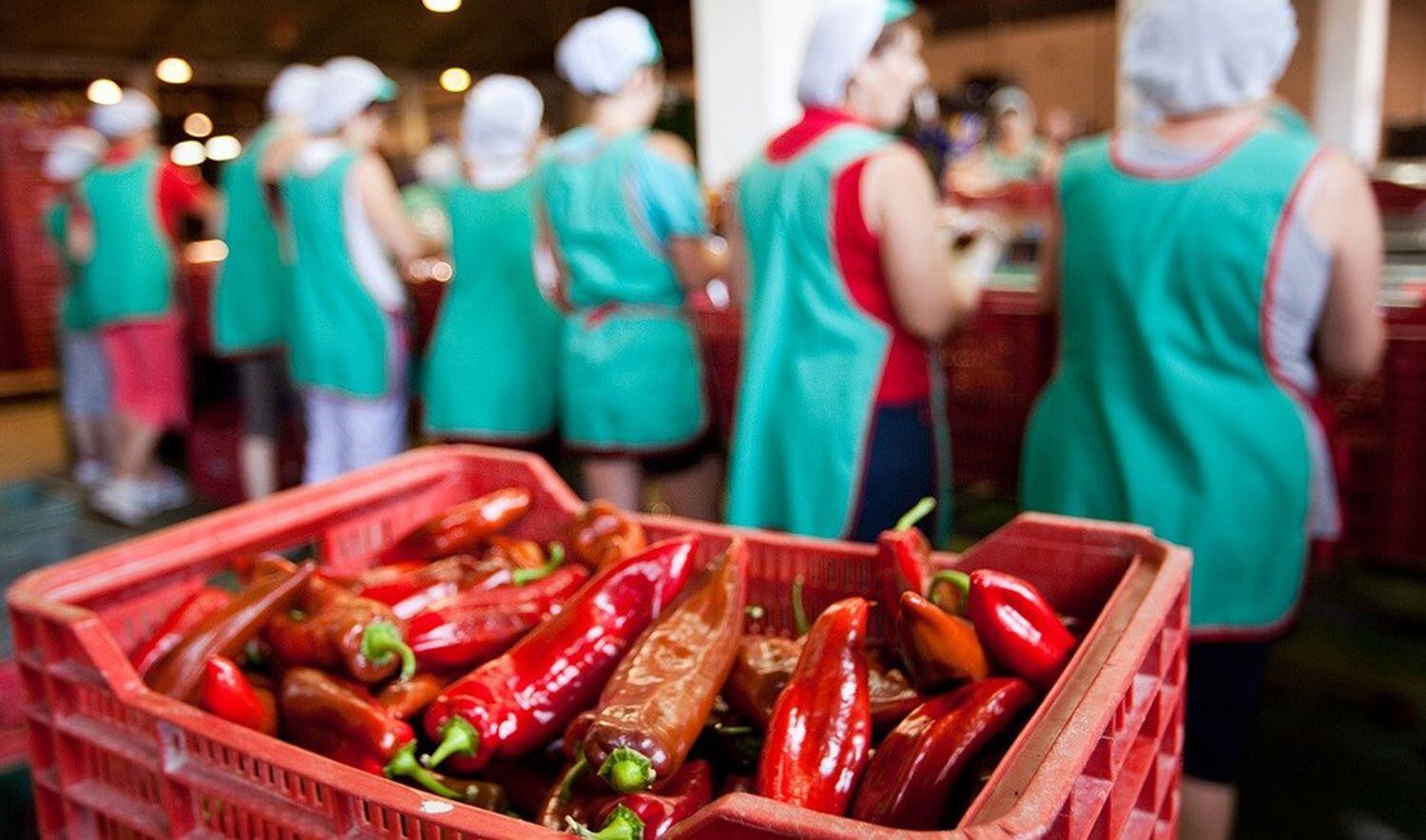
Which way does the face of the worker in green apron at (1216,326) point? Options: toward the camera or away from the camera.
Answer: away from the camera

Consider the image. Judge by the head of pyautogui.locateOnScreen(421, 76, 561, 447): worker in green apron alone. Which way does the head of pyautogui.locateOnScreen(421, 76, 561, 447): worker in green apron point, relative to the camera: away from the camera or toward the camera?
away from the camera

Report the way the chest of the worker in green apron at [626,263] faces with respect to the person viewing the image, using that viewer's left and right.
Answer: facing away from the viewer and to the right of the viewer

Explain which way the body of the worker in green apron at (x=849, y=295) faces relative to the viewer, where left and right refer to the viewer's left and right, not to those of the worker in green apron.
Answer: facing away from the viewer and to the right of the viewer

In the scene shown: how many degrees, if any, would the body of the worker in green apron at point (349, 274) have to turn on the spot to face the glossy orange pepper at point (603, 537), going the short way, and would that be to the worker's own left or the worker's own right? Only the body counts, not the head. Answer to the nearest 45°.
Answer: approximately 135° to the worker's own right

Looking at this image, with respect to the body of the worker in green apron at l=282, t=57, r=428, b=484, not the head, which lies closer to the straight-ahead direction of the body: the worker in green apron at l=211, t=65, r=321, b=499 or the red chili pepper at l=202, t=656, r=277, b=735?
the worker in green apron

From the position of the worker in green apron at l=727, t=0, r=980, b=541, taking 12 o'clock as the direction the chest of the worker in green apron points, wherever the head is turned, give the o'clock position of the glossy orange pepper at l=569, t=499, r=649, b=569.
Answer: The glossy orange pepper is roughly at 5 o'clock from the worker in green apron.

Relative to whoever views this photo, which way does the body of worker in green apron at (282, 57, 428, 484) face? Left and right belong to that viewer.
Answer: facing away from the viewer and to the right of the viewer

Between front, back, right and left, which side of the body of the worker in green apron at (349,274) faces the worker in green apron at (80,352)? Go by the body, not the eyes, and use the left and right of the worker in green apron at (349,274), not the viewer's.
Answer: left

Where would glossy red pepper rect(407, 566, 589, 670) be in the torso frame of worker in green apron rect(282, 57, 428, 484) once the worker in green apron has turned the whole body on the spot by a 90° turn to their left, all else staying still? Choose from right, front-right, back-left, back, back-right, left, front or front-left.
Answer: back-left

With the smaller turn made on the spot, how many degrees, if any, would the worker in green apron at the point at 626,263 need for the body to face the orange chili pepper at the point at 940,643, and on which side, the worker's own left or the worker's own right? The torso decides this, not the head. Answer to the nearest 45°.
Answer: approximately 135° to the worker's own right

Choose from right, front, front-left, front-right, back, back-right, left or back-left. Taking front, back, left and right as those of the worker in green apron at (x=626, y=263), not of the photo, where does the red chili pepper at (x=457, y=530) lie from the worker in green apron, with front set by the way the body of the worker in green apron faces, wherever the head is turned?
back-right
